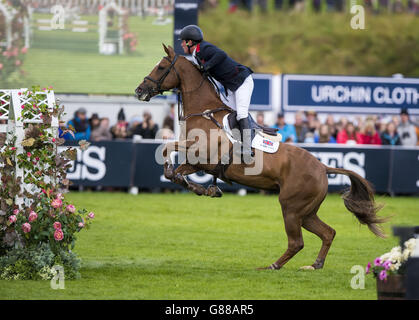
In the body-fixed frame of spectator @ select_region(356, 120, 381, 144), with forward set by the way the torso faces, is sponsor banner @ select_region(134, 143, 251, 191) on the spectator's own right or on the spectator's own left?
on the spectator's own right

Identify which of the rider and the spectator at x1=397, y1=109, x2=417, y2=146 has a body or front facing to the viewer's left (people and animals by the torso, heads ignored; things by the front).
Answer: the rider

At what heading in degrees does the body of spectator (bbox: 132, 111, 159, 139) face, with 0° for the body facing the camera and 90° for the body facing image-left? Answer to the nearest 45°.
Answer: approximately 0°

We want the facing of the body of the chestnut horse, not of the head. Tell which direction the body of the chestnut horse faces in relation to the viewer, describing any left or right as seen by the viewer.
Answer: facing to the left of the viewer

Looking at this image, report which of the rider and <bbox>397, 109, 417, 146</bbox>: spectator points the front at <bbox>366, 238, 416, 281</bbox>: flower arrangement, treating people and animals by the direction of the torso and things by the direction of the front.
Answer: the spectator

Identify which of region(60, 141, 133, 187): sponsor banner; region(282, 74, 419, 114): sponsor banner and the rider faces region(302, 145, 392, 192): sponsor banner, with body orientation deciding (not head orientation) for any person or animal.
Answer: region(282, 74, 419, 114): sponsor banner

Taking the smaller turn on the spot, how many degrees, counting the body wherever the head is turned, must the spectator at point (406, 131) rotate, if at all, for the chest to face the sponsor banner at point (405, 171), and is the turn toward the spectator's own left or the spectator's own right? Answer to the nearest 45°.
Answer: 0° — they already face it

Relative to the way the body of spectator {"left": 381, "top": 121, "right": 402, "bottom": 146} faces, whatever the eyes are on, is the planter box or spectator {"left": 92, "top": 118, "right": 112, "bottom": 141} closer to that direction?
the planter box

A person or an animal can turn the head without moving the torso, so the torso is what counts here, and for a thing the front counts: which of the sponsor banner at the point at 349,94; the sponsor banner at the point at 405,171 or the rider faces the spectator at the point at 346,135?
the sponsor banner at the point at 349,94

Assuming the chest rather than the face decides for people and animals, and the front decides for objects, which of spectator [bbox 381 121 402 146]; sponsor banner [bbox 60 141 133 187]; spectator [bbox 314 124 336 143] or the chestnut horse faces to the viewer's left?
the chestnut horse

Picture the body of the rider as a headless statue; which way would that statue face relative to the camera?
to the viewer's left
